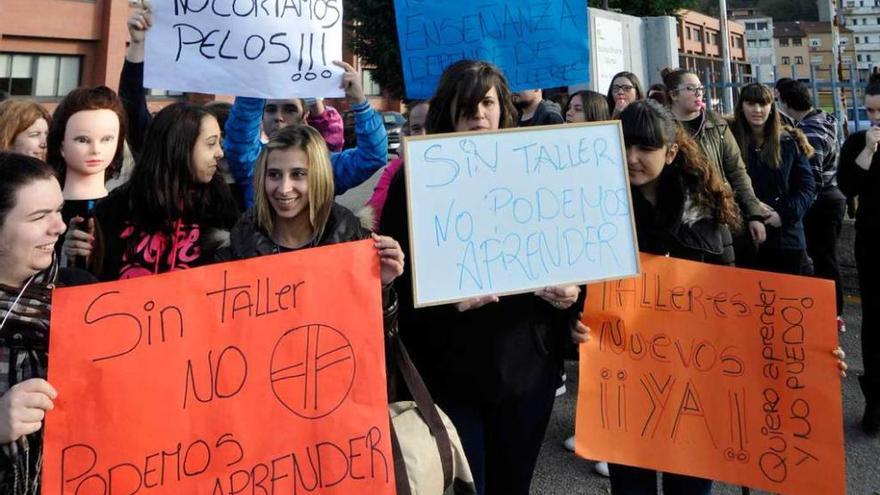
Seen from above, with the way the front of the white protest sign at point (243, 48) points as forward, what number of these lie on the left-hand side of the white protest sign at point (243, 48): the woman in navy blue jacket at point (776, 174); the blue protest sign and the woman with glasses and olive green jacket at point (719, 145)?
3

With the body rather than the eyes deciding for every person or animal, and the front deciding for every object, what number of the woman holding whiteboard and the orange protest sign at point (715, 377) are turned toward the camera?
2

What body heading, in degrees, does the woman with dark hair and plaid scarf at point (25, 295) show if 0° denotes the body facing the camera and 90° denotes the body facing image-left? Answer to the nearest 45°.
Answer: approximately 315°

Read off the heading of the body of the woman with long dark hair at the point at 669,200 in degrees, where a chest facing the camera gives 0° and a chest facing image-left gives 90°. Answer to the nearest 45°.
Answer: approximately 45°

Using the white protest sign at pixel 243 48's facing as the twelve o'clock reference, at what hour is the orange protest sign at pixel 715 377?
The orange protest sign is roughly at 10 o'clock from the white protest sign.

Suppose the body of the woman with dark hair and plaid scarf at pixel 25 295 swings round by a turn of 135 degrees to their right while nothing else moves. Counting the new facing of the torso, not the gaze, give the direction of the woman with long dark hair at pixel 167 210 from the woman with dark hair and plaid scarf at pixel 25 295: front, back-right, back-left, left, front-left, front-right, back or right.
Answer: back-right

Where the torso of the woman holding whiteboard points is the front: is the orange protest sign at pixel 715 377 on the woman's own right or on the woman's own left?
on the woman's own left

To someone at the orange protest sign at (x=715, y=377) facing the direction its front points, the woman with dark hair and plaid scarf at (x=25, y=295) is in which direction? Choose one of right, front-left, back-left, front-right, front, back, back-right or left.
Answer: front-right

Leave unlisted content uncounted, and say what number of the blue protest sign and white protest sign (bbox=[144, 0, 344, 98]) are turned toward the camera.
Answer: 2

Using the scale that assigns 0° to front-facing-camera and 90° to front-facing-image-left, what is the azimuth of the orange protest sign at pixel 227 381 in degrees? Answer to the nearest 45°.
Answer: approximately 0°

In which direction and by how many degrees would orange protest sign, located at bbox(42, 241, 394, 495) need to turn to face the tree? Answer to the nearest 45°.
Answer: approximately 180°

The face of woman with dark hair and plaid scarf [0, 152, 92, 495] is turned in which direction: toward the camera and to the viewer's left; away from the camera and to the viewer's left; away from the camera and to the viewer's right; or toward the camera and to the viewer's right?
toward the camera and to the viewer's right
